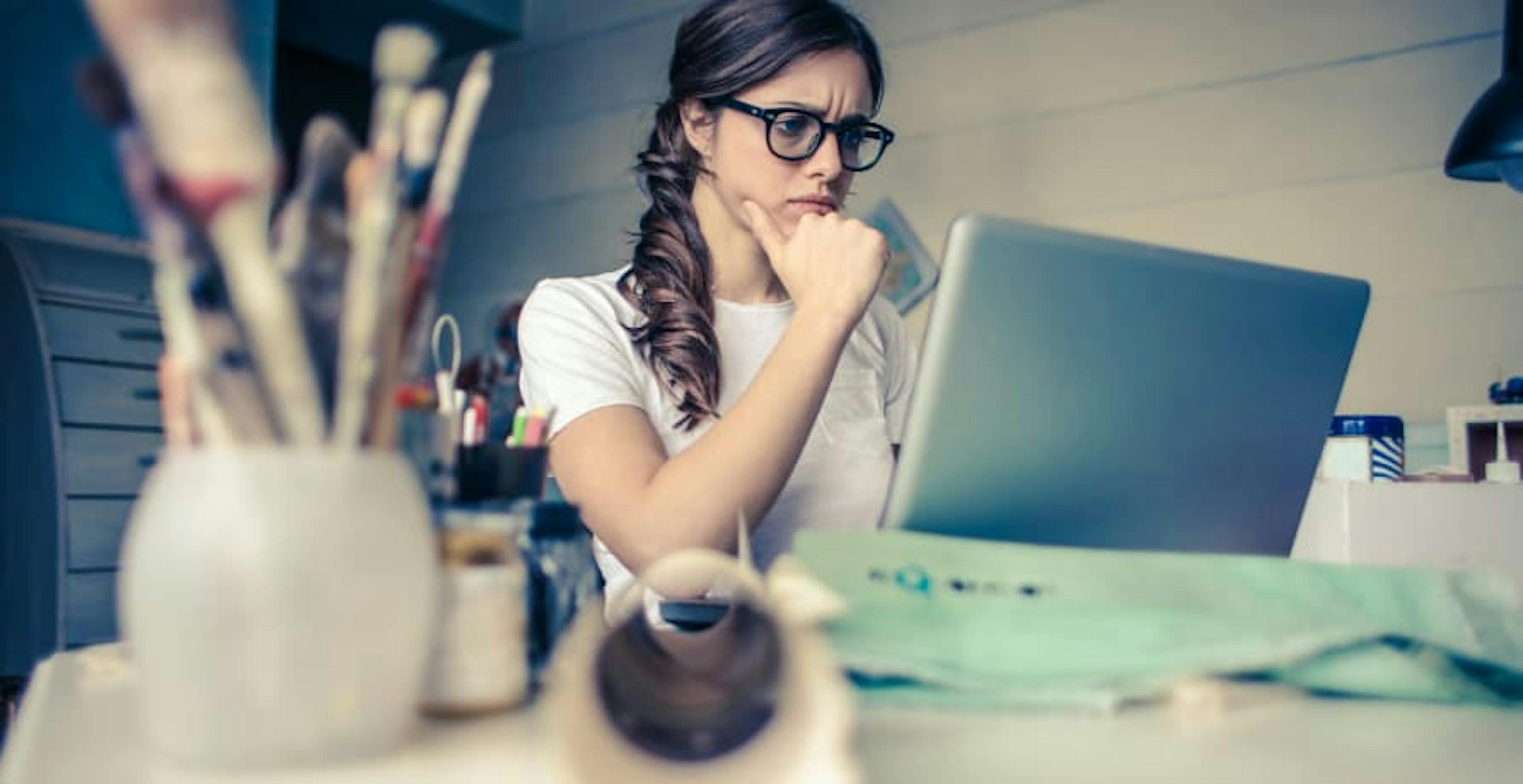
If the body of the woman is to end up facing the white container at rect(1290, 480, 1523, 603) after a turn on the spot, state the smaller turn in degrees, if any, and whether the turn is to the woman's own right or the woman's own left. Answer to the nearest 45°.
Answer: approximately 45° to the woman's own left

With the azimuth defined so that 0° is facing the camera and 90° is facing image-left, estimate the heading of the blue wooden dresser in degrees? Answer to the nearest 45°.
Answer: approximately 315°

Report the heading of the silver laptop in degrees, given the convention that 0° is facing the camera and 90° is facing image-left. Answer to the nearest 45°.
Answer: approximately 135°

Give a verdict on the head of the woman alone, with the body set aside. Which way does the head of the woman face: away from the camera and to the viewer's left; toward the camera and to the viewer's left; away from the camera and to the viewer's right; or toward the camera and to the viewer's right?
toward the camera and to the viewer's right

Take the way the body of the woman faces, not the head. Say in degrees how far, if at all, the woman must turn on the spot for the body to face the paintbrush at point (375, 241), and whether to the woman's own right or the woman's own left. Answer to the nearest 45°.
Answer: approximately 45° to the woman's own right

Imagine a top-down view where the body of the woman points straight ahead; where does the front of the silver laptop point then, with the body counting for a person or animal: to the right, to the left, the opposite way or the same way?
the opposite way

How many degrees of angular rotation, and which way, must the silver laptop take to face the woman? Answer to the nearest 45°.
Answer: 0° — it already faces them

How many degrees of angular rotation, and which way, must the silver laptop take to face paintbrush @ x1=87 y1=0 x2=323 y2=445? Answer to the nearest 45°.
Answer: approximately 90° to its left
